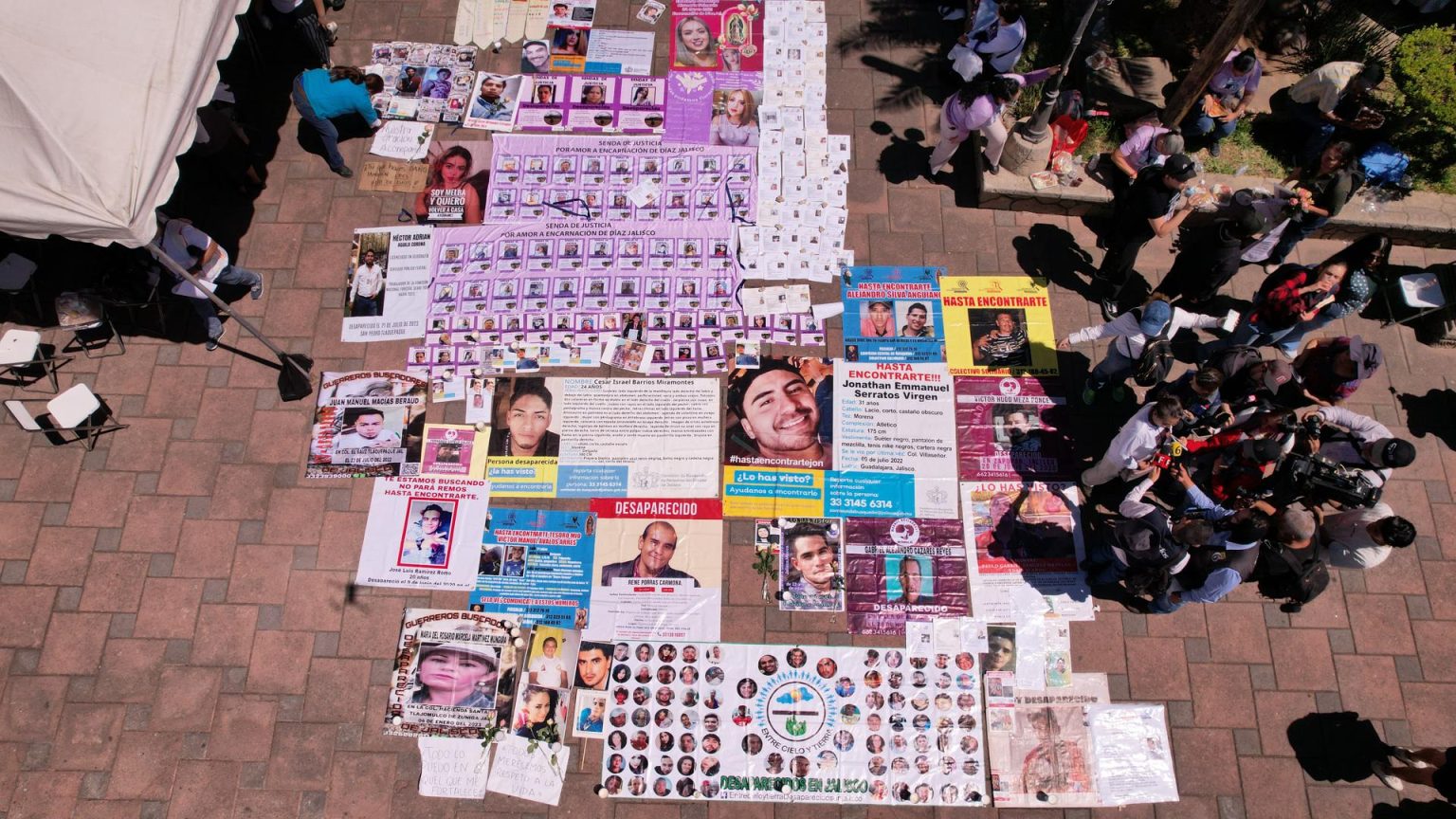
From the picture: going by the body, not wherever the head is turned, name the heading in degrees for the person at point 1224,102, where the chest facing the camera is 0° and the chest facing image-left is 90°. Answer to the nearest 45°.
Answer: approximately 45°

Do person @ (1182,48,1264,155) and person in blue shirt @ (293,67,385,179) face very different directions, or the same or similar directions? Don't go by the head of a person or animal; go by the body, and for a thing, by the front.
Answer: very different directions

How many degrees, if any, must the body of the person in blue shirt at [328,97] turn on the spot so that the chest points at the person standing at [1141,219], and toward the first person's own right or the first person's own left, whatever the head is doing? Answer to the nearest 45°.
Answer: approximately 45° to the first person's own right

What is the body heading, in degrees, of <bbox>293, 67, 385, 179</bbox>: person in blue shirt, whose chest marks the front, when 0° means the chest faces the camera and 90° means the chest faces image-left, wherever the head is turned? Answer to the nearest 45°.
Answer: approximately 270°

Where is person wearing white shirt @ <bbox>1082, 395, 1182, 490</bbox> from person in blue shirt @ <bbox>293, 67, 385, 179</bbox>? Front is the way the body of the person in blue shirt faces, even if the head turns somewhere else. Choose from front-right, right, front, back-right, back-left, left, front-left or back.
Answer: front-right
